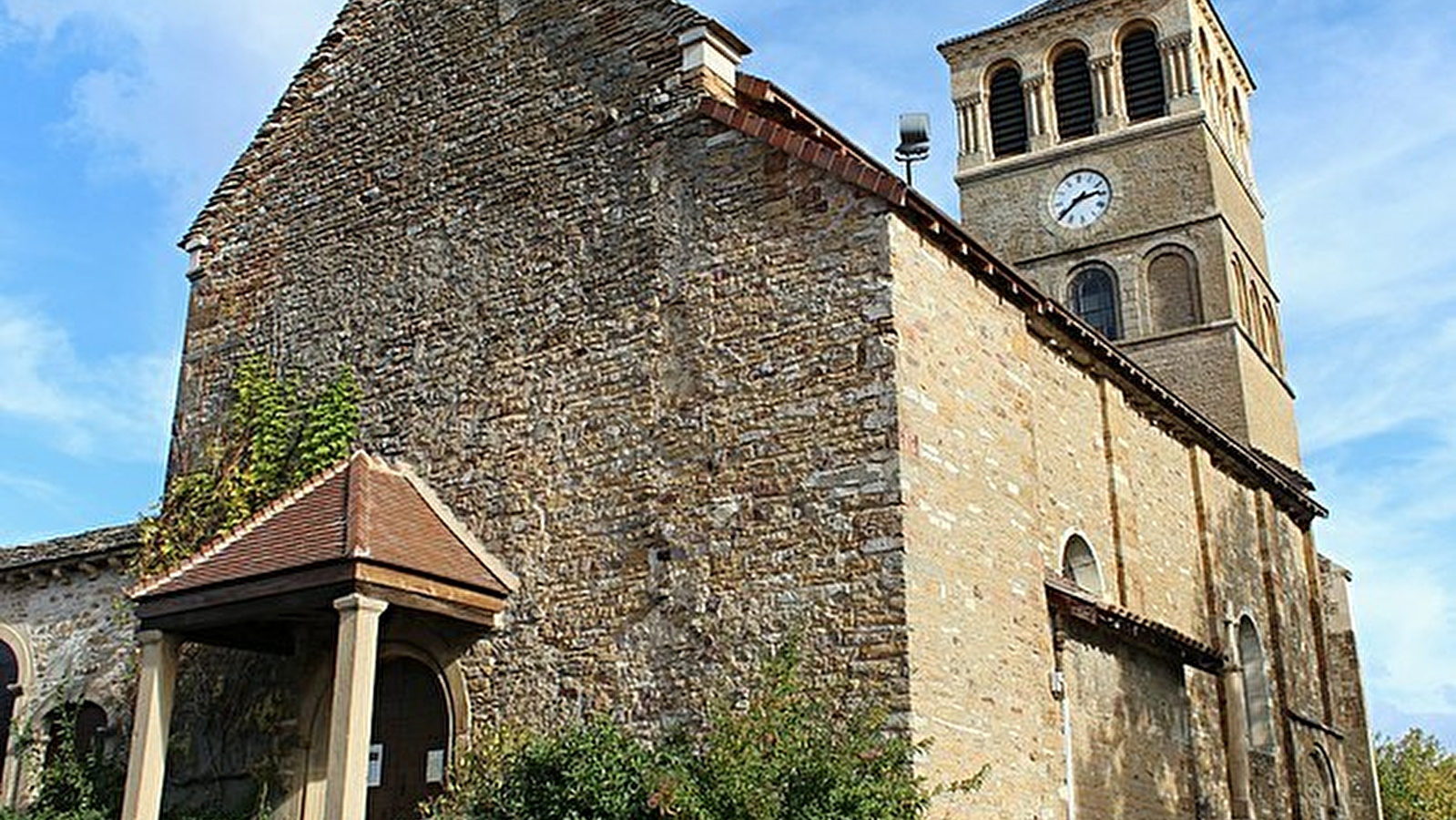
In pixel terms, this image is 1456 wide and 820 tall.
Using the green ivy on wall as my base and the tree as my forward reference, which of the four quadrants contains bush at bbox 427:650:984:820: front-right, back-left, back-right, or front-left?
front-right

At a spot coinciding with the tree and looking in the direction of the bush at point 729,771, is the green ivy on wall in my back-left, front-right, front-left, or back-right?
front-right

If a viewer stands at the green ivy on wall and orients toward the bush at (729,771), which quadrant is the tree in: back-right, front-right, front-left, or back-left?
front-left

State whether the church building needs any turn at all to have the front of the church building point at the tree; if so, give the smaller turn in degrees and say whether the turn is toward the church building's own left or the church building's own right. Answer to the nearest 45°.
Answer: approximately 180°
